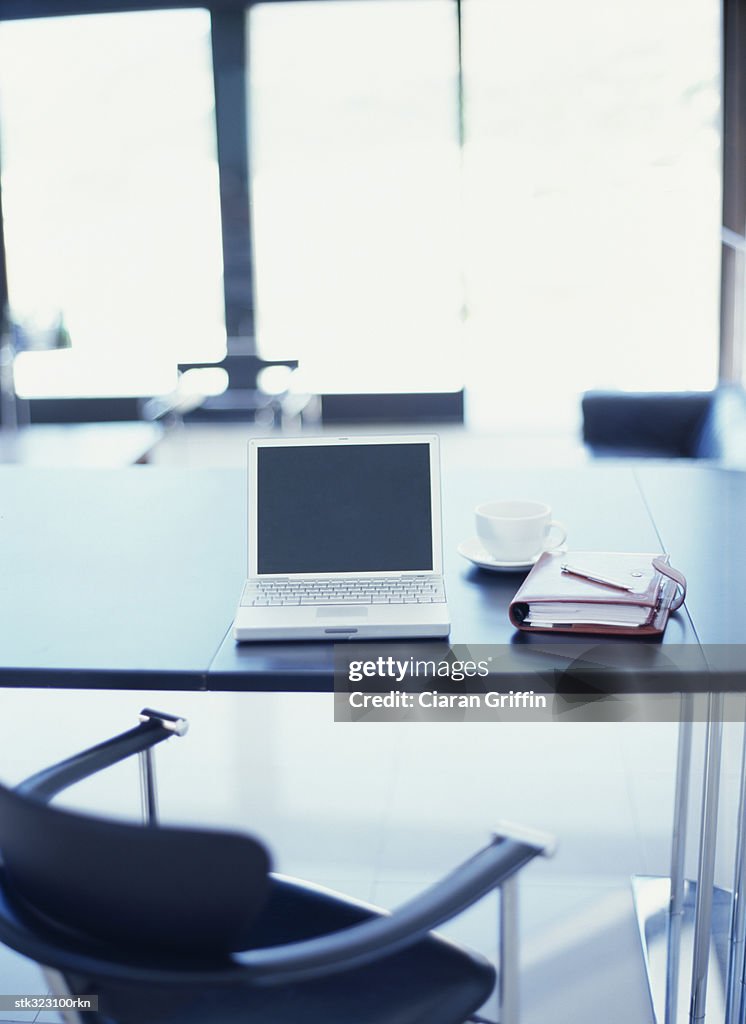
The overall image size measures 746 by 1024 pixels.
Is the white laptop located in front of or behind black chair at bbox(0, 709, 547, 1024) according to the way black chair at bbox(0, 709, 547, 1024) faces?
in front

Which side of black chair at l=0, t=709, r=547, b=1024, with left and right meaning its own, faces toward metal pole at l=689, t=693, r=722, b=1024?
front

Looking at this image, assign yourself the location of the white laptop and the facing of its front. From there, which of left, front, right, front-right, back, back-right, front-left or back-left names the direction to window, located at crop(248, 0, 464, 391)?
back

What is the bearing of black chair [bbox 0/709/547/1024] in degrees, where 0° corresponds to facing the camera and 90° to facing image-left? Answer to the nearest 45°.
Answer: approximately 225°

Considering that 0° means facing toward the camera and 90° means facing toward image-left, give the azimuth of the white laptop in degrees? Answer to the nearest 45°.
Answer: approximately 0°

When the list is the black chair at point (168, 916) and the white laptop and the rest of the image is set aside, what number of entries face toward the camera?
1
